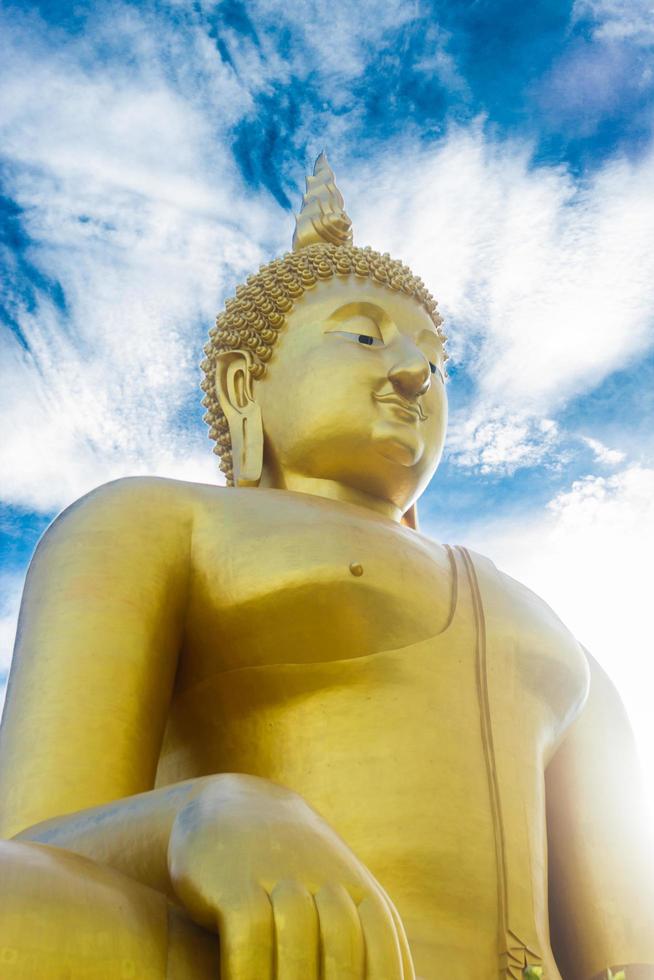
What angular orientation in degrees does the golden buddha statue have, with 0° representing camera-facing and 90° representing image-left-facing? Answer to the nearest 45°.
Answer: approximately 315°
